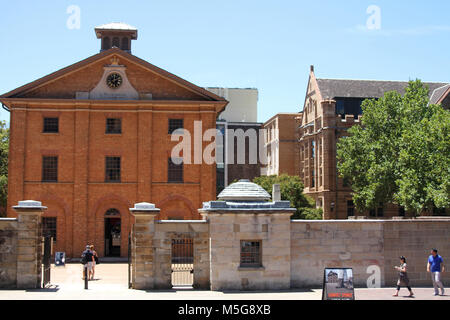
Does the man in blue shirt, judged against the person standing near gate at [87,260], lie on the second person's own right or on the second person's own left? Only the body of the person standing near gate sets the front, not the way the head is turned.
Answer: on the second person's own right

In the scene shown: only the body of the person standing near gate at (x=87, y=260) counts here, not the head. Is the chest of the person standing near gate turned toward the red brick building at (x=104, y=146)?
yes

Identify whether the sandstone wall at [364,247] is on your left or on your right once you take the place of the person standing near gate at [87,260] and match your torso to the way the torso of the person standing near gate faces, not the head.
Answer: on your right

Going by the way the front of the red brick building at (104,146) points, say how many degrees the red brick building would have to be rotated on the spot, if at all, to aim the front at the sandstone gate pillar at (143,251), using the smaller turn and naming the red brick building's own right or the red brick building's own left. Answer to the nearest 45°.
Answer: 0° — it already faces it

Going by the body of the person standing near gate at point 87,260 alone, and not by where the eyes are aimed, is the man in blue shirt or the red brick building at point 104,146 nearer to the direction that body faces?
the red brick building

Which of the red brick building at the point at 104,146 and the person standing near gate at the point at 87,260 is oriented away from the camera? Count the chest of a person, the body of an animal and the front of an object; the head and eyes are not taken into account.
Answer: the person standing near gate

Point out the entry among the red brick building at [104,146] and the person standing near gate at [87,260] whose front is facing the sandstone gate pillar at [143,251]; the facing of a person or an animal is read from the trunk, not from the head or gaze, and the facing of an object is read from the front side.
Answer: the red brick building

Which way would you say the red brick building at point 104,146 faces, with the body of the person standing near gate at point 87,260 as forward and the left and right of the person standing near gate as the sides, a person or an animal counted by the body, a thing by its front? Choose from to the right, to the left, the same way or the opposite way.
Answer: the opposite way

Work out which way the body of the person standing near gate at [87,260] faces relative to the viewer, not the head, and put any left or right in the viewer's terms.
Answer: facing away from the viewer

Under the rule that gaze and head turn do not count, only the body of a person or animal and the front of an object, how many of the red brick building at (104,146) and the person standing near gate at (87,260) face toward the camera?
1

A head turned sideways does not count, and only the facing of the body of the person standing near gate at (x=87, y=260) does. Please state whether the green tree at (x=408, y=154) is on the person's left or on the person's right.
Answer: on the person's right

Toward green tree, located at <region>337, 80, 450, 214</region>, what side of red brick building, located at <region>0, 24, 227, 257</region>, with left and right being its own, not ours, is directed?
left
